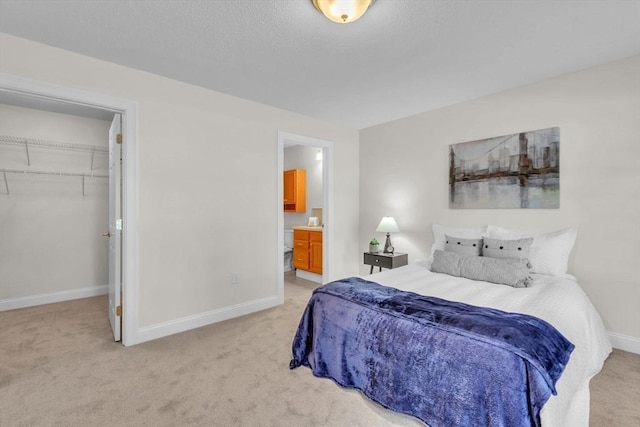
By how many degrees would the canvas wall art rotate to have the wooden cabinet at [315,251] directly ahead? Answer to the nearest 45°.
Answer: approximately 45° to its right

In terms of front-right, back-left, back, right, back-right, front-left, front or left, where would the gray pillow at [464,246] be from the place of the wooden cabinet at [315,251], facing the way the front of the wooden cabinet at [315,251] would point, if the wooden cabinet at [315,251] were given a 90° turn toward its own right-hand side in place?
back

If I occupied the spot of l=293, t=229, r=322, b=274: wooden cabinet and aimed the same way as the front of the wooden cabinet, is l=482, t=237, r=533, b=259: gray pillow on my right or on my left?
on my left

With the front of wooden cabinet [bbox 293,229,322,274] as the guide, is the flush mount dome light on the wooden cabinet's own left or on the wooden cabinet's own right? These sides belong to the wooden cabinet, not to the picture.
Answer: on the wooden cabinet's own left

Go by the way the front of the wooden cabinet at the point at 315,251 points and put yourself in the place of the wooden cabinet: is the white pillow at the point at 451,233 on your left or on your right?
on your left

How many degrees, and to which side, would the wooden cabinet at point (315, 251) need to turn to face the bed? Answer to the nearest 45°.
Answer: approximately 45° to its left

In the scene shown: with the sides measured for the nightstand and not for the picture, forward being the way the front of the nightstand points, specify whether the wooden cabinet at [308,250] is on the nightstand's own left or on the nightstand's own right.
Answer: on the nightstand's own right

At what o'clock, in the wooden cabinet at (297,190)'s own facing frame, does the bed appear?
The bed is roughly at 10 o'clock from the wooden cabinet.

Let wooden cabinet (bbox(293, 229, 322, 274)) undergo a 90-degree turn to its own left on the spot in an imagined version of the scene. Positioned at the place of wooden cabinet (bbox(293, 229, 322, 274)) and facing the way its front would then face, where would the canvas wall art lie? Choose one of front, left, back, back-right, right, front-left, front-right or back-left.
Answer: front

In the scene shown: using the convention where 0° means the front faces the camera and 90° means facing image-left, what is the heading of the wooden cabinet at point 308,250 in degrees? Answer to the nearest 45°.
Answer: approximately 45°
